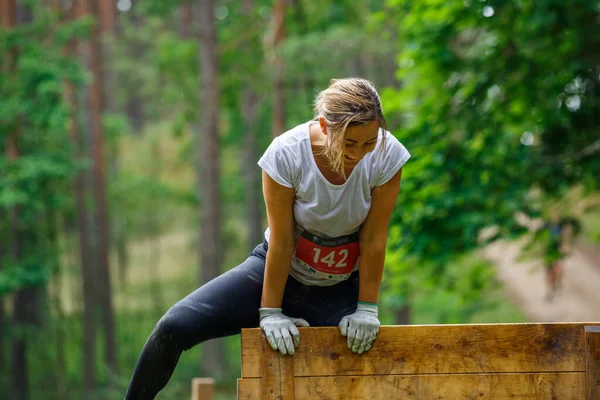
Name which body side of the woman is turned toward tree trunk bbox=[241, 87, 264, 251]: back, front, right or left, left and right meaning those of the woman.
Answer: back

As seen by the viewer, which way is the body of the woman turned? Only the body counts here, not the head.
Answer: toward the camera

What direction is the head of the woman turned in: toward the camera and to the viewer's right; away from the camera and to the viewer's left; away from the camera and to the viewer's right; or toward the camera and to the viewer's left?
toward the camera and to the viewer's right

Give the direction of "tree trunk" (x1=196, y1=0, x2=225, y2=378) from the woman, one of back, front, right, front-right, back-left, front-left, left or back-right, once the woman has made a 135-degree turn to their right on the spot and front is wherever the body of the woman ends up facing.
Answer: front-right

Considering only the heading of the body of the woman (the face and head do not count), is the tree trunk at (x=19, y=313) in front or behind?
behind

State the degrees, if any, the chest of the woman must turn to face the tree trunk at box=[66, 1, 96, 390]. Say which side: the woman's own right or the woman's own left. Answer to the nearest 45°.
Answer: approximately 180°

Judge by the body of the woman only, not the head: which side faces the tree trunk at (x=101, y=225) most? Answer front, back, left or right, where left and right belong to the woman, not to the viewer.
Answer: back

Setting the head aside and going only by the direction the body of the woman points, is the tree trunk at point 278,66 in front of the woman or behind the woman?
behind

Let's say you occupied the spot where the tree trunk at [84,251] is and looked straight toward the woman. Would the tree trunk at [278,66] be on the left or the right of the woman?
left
